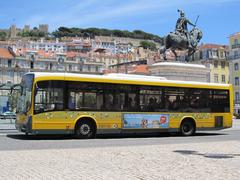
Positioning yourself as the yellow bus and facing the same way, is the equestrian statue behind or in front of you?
behind

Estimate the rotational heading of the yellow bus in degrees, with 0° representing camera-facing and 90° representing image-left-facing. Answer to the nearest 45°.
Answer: approximately 45°
